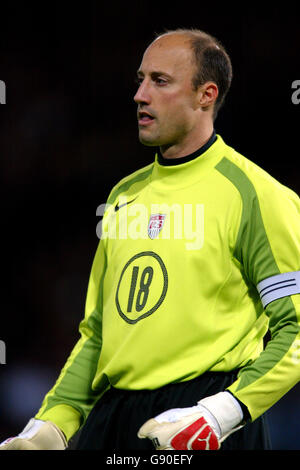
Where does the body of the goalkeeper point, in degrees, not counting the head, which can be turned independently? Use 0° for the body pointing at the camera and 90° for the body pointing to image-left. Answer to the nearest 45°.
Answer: approximately 45°
